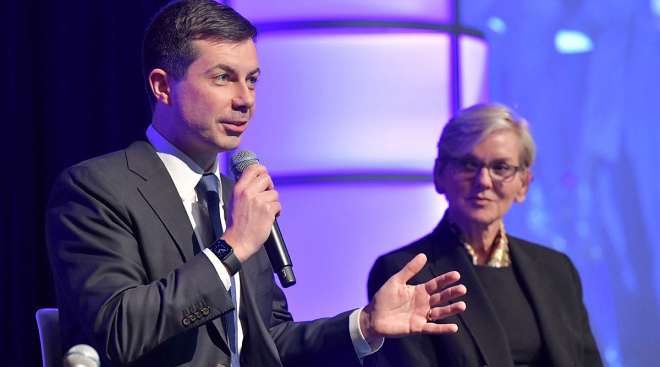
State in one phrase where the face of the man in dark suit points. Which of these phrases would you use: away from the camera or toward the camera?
toward the camera

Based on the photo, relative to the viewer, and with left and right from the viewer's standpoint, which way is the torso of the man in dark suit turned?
facing the viewer and to the right of the viewer

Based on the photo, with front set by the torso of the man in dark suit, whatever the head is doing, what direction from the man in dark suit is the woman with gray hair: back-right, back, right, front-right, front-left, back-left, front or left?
left
